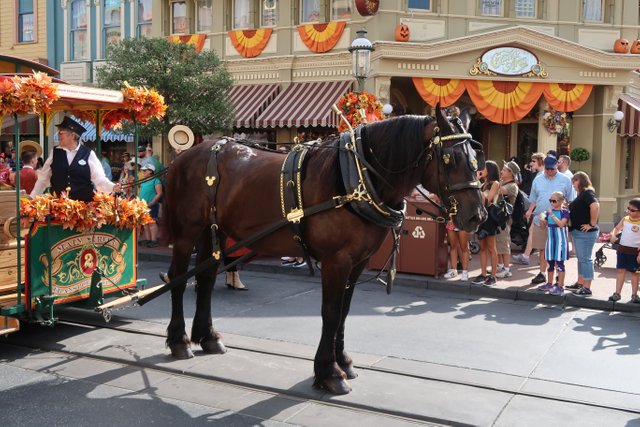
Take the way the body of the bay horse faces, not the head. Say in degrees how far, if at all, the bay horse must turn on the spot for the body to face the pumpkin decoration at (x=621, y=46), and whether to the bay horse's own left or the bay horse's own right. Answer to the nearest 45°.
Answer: approximately 90° to the bay horse's own left

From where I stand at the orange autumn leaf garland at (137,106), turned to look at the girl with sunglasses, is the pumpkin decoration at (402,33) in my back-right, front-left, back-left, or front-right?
front-left

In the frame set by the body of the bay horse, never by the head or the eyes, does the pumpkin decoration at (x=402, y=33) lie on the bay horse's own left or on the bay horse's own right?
on the bay horse's own left

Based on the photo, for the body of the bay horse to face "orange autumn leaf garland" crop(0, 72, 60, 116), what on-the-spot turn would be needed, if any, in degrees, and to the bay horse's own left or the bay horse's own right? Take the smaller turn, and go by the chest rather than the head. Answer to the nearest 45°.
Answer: approximately 135° to the bay horse's own right

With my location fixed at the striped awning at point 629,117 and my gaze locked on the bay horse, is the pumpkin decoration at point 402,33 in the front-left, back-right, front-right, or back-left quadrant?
front-right

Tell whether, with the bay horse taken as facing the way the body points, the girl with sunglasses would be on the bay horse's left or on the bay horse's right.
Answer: on the bay horse's left

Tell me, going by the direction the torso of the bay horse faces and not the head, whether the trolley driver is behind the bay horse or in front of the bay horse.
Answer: behind

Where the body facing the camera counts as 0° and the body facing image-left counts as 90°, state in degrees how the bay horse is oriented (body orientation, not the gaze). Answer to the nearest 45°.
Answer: approximately 315°

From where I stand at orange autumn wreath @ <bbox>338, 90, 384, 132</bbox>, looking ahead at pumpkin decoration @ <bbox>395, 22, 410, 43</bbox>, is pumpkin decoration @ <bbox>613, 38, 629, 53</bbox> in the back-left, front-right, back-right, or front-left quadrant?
front-right

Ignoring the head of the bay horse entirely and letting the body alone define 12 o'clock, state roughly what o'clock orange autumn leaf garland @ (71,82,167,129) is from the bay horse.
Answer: The orange autumn leaf garland is roughly at 6 o'clock from the bay horse.

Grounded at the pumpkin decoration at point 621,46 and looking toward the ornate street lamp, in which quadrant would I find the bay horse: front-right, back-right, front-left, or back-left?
front-left

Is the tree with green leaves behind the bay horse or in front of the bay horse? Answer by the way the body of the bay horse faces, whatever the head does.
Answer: behind
